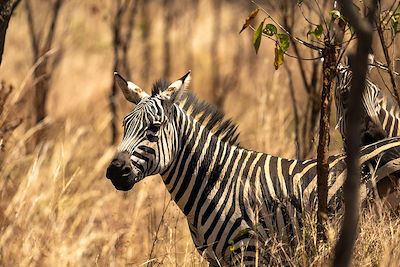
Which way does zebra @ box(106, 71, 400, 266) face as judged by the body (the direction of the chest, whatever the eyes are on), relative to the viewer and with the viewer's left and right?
facing to the left of the viewer

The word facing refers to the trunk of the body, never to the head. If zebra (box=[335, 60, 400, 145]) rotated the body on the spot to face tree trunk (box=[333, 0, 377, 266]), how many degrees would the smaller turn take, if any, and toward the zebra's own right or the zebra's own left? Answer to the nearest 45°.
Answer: approximately 45° to the zebra's own left

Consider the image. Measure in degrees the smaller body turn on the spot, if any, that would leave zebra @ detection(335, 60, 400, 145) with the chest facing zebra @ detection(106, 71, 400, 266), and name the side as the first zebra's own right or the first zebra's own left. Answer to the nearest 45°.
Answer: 0° — it already faces it

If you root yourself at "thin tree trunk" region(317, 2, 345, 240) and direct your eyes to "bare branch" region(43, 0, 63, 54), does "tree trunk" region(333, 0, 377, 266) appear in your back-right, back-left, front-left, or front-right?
back-left

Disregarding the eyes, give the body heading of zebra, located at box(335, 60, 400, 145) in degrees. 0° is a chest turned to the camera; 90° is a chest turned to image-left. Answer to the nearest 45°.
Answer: approximately 45°

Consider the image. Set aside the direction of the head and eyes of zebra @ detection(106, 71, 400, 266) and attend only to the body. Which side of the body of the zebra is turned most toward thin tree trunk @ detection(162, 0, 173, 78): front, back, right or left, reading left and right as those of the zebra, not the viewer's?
right

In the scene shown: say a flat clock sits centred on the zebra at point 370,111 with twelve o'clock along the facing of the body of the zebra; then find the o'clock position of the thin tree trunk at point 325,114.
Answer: The thin tree trunk is roughly at 11 o'clock from the zebra.

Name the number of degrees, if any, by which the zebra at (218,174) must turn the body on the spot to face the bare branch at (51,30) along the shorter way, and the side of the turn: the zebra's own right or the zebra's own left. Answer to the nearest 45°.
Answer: approximately 45° to the zebra's own right
